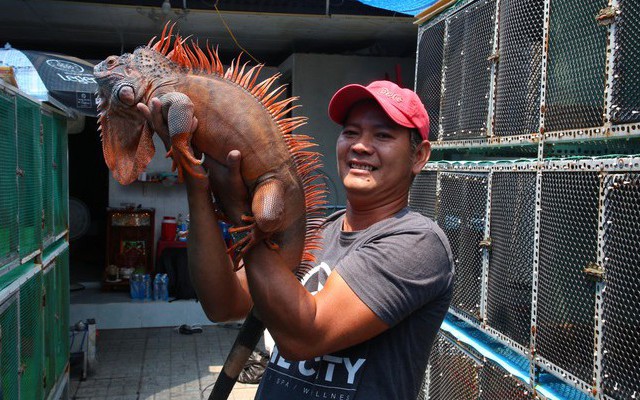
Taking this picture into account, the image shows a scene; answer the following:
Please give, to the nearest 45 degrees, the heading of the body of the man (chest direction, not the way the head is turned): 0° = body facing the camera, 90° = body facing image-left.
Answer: approximately 45°

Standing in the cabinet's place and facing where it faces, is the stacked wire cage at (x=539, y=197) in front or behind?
in front

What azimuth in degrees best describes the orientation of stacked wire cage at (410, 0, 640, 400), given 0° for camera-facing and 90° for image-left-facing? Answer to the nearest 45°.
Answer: approximately 45°

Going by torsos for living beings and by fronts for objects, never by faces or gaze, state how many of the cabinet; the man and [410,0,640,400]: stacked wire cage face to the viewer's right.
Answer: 0

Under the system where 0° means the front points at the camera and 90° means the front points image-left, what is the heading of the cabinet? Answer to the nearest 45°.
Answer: approximately 0°

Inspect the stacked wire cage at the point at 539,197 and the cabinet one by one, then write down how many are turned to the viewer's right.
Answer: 0

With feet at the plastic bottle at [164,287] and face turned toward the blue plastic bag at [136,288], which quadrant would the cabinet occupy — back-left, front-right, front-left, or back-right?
front-right

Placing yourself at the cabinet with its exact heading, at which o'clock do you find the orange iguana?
The orange iguana is roughly at 12 o'clock from the cabinet.

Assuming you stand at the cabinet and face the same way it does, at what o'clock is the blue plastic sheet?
The blue plastic sheet is roughly at 11 o'clock from the cabinet.
